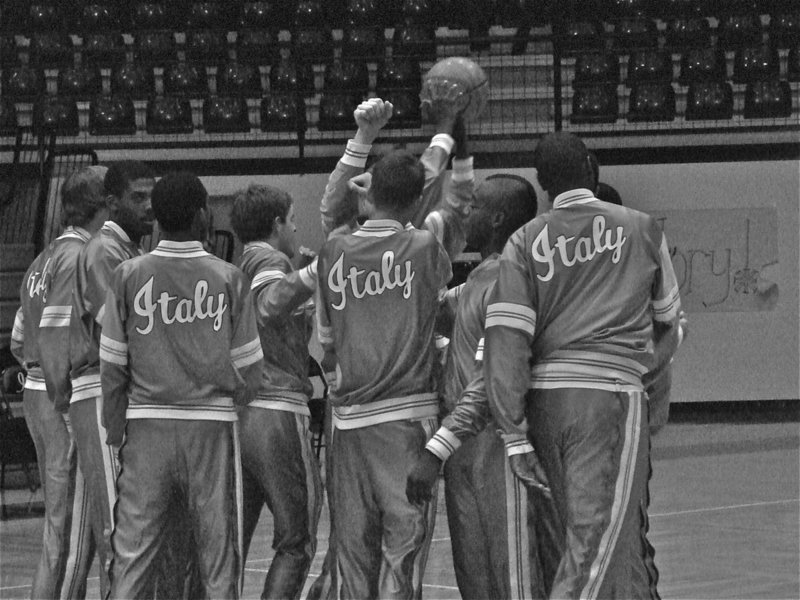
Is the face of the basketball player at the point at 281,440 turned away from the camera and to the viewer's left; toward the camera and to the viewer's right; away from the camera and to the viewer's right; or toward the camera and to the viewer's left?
away from the camera and to the viewer's right

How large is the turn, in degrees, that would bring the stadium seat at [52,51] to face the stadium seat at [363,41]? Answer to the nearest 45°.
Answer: approximately 90° to its left

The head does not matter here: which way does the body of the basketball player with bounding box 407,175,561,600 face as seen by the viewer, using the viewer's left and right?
facing to the left of the viewer

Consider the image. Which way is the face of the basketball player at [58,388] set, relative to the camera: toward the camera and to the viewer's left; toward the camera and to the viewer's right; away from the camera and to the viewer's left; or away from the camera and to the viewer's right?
away from the camera and to the viewer's right

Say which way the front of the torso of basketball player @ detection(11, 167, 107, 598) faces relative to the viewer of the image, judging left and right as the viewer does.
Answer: facing away from the viewer and to the right of the viewer

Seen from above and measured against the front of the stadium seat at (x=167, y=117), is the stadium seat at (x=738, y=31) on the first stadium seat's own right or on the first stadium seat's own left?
on the first stadium seat's own left

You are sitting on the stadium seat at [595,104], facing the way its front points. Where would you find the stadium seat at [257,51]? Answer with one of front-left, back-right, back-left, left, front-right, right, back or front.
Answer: right

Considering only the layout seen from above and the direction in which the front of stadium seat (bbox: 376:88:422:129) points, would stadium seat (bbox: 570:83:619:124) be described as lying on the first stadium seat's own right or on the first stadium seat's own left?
on the first stadium seat's own left

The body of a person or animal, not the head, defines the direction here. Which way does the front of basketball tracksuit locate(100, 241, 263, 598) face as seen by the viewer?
away from the camera

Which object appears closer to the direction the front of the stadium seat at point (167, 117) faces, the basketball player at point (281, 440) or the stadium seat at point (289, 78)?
the basketball player
